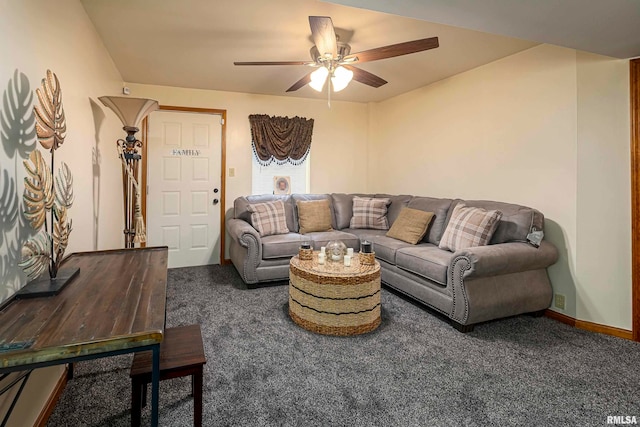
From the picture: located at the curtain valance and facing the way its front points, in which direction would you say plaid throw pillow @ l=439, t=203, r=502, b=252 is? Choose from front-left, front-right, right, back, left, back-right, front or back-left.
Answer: front-left

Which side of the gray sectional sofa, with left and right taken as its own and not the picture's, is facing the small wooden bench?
front

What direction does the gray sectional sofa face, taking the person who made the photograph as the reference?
facing the viewer and to the left of the viewer

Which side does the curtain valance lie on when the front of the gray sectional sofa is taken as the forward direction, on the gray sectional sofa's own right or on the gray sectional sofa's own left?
on the gray sectional sofa's own right

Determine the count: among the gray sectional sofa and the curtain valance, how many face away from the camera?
0

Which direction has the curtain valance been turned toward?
toward the camera

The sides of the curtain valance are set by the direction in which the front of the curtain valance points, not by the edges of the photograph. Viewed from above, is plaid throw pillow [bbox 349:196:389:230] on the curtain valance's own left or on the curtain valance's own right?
on the curtain valance's own left

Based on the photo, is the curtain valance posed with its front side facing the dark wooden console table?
yes

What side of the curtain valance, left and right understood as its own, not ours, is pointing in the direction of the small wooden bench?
front
